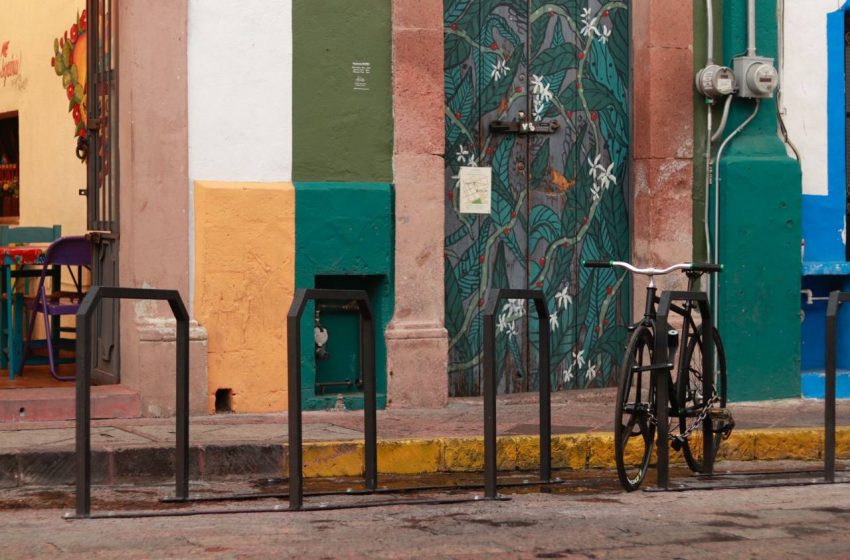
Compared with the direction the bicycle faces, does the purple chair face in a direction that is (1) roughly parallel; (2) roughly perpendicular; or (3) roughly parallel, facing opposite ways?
roughly perpendicular

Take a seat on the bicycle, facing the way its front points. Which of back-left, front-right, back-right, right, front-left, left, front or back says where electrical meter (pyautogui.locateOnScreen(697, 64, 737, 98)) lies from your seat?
back

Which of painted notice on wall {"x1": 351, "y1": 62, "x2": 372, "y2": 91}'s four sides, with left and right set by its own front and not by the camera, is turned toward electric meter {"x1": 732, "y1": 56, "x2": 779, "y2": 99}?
left

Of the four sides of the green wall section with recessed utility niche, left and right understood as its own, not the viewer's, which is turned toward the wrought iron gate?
right

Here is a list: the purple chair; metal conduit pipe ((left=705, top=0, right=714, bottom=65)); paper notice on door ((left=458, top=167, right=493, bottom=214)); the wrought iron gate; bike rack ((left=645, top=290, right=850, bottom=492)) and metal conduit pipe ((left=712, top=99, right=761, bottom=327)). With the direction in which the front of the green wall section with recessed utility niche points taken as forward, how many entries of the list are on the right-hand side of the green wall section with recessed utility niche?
2

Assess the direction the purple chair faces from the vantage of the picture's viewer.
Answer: facing away from the viewer and to the left of the viewer

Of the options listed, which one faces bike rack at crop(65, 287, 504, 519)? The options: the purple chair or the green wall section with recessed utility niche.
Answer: the green wall section with recessed utility niche

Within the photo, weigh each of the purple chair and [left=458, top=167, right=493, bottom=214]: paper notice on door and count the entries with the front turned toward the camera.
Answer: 1

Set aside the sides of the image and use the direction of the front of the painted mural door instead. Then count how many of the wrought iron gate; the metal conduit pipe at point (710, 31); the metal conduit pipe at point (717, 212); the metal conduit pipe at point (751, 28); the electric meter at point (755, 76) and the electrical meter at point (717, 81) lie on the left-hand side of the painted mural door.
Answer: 5

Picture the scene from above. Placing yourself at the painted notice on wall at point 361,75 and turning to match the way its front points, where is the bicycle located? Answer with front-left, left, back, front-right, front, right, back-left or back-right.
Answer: front-left

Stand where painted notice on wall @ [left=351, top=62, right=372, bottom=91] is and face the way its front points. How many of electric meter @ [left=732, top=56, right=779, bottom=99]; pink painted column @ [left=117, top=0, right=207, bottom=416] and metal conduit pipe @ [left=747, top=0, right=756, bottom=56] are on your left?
2
